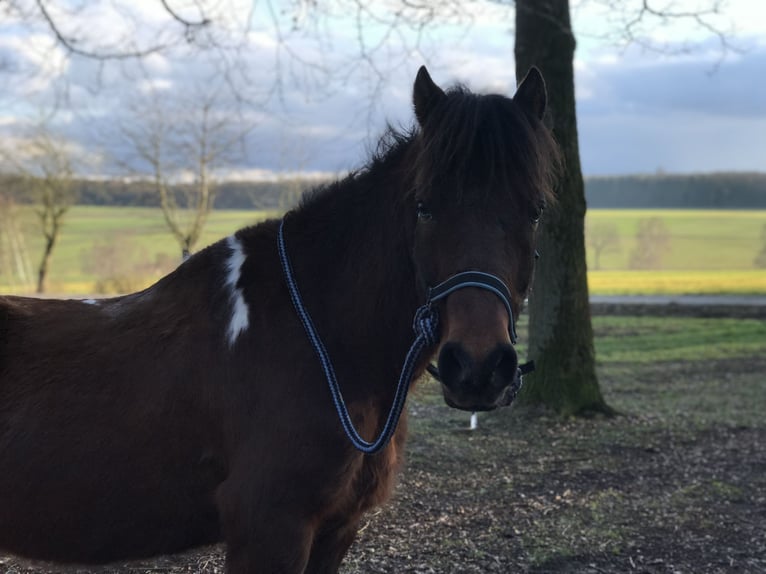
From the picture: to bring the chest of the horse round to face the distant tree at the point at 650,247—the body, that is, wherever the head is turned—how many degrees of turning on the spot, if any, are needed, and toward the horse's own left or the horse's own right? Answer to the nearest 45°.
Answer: approximately 90° to the horse's own left

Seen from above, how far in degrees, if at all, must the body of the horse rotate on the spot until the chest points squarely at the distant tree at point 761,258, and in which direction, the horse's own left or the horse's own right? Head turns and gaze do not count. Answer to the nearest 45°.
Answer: approximately 90° to the horse's own left

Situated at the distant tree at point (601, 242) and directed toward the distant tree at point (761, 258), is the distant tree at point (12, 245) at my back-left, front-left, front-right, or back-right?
back-right

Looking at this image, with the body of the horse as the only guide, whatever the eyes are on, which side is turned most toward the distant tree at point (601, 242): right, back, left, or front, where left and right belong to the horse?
left

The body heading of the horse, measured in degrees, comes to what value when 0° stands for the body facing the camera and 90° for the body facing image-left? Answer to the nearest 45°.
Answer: approximately 315°

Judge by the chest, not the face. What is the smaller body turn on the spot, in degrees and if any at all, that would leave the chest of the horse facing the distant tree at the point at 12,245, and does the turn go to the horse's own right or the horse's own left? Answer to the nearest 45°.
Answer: approximately 135° to the horse's own left
